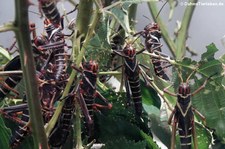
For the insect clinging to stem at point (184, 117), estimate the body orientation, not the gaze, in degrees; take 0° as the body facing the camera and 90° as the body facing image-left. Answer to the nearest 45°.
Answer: approximately 180°
